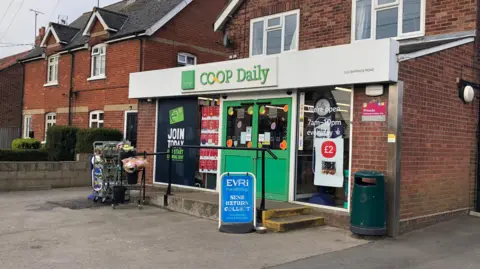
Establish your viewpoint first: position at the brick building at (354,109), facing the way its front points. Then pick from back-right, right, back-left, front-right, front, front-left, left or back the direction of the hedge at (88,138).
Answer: right

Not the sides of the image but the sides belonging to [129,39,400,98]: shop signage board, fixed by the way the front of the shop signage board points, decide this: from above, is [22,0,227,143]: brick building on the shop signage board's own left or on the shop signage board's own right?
on the shop signage board's own right

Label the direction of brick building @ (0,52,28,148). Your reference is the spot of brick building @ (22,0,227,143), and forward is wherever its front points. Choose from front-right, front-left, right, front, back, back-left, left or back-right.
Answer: right

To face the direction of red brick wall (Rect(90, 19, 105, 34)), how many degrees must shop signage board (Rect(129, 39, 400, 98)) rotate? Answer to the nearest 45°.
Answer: approximately 90° to its right

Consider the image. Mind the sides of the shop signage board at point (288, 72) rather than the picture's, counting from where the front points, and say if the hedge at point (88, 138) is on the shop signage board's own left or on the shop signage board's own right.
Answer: on the shop signage board's own right

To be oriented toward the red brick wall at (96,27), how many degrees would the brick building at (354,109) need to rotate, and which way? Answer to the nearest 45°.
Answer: approximately 90° to its right

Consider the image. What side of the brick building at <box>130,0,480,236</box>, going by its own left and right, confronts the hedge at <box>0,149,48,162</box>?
right

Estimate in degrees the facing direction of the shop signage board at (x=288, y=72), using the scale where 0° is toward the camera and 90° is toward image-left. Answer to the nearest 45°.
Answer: approximately 45°

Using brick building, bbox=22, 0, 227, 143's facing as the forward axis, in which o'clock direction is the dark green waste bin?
The dark green waste bin is roughly at 10 o'clock from the brick building.

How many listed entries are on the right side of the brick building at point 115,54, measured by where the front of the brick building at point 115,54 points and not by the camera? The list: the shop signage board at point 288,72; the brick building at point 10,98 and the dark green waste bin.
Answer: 1
